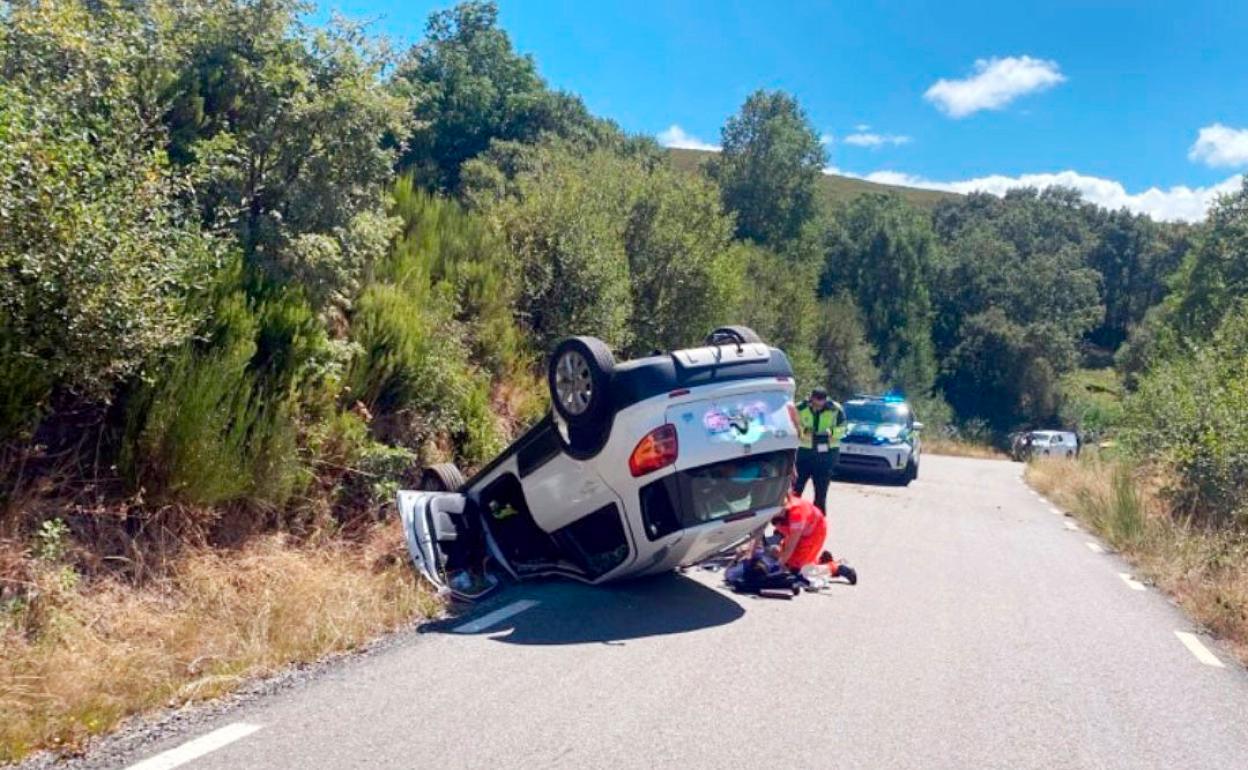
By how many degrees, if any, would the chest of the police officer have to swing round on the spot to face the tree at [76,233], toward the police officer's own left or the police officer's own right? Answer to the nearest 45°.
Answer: approximately 45° to the police officer's own right

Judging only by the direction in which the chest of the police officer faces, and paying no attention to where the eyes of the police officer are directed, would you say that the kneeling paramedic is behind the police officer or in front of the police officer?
in front

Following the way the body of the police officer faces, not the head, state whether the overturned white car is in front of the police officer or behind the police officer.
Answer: in front

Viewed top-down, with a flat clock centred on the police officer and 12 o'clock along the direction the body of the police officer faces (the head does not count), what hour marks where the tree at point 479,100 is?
The tree is roughly at 5 o'clock from the police officer.

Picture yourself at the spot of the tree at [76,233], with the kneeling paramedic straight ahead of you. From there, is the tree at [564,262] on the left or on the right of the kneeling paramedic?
left

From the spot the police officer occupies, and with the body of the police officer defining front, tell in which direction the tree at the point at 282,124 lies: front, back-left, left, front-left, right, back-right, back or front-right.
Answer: front-right

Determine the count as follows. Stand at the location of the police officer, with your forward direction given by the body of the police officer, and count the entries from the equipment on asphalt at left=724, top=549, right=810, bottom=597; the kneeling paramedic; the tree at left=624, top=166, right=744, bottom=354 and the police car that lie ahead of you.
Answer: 2

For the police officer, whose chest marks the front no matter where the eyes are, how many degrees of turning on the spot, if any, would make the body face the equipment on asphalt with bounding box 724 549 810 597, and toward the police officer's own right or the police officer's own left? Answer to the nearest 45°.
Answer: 0° — they already face it

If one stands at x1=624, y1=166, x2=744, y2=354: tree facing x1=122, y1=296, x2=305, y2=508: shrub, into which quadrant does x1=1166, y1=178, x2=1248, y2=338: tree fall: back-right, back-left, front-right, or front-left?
back-left

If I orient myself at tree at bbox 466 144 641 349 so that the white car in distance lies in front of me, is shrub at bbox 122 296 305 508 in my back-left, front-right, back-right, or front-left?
back-right

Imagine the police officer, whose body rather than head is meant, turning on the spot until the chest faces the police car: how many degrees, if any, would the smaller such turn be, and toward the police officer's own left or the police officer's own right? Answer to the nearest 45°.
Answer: approximately 180°

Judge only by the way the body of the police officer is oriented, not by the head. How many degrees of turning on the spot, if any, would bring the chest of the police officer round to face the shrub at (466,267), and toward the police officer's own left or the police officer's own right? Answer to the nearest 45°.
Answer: approximately 90° to the police officer's own right

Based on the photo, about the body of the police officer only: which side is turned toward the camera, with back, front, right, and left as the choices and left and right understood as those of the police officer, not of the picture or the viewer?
front
